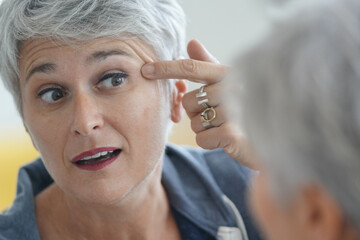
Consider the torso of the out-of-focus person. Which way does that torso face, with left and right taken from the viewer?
facing away from the viewer and to the left of the viewer

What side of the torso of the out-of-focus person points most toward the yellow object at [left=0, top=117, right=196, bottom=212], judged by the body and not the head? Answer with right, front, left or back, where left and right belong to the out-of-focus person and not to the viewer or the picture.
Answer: front

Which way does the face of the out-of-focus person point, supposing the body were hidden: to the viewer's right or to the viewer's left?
to the viewer's left
